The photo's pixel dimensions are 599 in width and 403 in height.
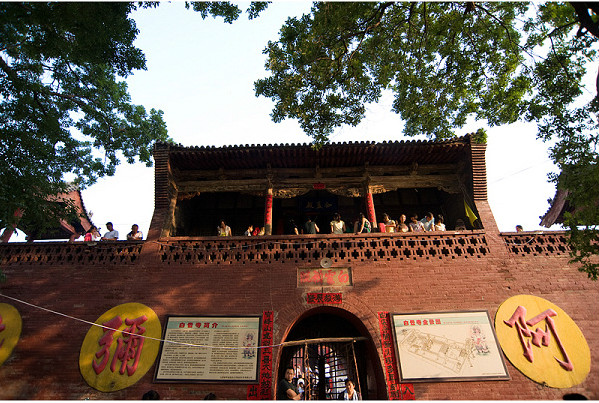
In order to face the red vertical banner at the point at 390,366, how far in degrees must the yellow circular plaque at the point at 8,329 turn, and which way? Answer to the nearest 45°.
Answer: approximately 45° to its left

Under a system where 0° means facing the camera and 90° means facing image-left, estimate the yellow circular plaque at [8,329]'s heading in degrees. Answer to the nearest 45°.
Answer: approximately 0°

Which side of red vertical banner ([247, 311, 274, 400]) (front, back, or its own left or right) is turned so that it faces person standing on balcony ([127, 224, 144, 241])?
right

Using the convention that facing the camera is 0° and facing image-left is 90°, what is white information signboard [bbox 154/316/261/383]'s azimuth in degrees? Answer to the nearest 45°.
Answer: approximately 0°

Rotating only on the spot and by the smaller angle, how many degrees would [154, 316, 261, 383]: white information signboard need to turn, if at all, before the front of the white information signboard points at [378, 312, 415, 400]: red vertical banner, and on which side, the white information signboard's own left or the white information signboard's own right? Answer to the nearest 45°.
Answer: approximately 90° to the white information signboard's own left

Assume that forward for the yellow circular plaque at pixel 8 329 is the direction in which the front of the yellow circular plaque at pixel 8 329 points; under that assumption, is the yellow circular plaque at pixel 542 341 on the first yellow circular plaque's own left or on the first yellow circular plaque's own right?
on the first yellow circular plaque's own left

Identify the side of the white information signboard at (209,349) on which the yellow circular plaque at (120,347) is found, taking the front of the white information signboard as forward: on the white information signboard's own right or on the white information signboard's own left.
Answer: on the white information signboard's own right

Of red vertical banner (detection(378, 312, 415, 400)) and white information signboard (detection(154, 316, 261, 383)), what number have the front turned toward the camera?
2
